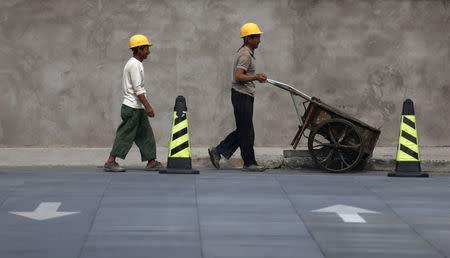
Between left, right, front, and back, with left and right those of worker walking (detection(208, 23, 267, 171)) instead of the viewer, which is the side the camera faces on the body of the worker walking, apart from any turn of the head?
right

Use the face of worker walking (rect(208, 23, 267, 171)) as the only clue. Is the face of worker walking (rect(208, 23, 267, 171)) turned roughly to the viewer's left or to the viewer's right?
to the viewer's right

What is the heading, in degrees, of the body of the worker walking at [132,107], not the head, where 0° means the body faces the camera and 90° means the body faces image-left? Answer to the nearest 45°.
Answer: approximately 270°

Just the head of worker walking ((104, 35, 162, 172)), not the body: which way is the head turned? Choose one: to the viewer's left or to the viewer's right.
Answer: to the viewer's right

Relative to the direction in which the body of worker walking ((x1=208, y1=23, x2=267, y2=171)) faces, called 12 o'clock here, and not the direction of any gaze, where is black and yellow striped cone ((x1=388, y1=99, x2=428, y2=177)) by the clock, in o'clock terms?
The black and yellow striped cone is roughly at 12 o'clock from the worker walking.

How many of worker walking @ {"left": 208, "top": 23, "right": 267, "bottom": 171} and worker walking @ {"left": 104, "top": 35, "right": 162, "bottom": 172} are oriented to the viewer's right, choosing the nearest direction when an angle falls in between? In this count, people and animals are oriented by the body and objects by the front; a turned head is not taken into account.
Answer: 2

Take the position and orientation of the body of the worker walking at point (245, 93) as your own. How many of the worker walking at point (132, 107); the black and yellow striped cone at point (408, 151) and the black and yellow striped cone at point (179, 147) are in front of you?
1

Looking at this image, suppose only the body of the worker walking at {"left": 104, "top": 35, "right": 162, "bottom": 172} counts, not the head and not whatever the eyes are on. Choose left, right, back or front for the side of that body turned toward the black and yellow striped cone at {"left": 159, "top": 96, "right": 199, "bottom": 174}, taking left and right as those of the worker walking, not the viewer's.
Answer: front

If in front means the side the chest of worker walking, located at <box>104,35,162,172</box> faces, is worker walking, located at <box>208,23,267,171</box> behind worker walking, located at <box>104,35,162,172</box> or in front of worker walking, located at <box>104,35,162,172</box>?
in front

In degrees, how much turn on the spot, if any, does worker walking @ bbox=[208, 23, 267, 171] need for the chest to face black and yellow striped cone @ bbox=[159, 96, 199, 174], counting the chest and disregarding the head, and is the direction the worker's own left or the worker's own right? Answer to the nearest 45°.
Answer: approximately 180°

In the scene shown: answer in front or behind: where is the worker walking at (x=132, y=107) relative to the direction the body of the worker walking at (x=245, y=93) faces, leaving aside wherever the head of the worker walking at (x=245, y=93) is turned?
behind
